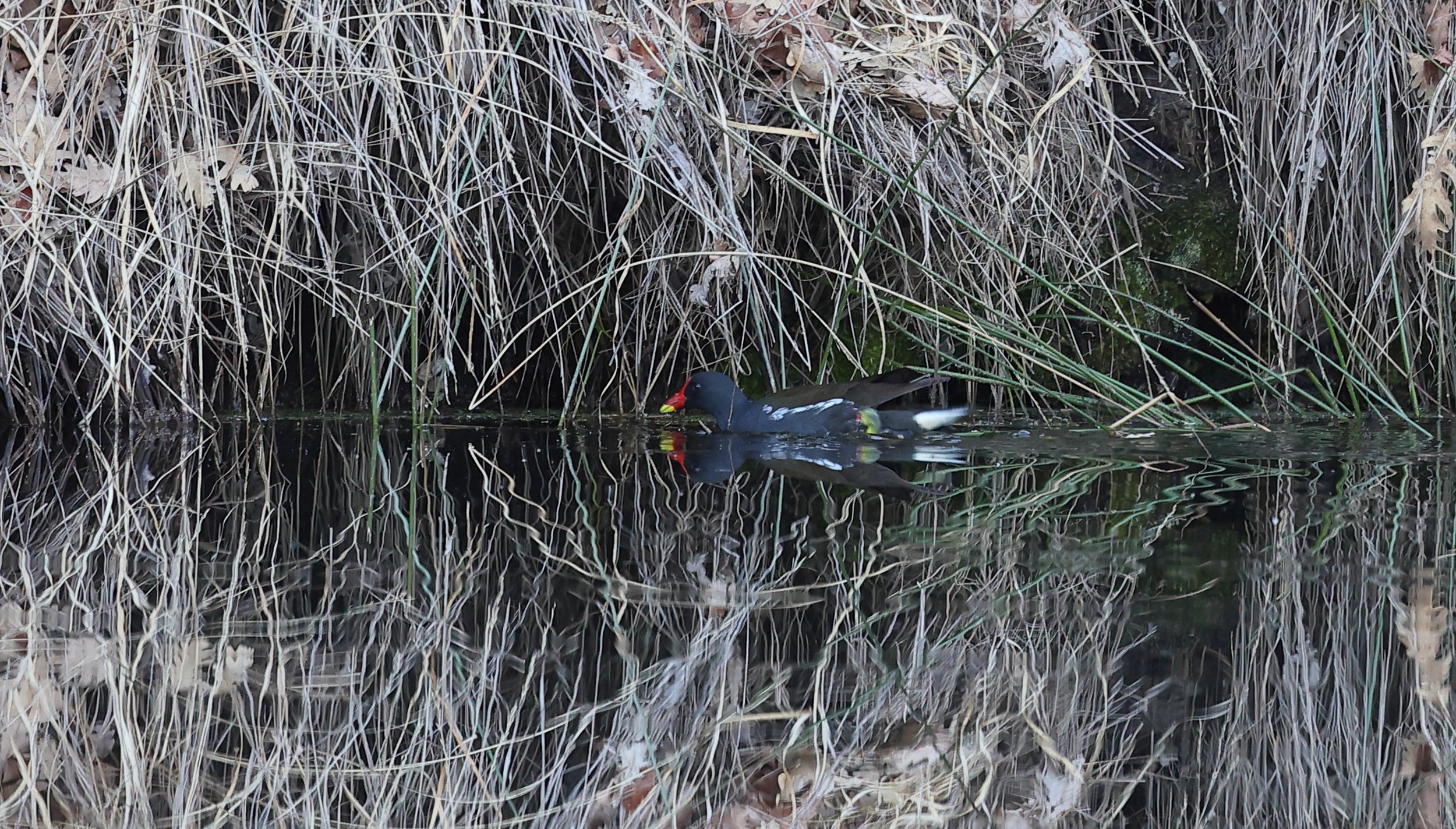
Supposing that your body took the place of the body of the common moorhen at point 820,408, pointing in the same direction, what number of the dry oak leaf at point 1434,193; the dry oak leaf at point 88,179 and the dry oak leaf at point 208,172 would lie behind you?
1

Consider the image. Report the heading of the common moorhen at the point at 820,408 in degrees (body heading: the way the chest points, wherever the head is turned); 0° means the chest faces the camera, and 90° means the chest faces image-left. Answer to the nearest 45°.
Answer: approximately 90°

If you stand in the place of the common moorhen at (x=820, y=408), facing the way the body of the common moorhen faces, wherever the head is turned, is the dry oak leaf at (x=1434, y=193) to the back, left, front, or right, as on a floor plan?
back

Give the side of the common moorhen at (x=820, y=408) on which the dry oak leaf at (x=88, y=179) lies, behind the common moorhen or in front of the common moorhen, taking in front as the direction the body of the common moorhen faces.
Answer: in front

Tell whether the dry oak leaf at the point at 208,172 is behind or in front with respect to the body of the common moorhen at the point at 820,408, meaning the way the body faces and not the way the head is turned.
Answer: in front
